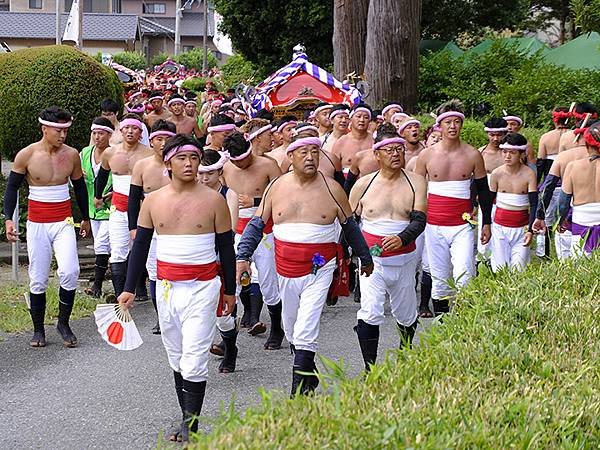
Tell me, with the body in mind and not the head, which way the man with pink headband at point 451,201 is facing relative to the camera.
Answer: toward the camera

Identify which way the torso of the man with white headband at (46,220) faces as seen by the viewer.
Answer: toward the camera

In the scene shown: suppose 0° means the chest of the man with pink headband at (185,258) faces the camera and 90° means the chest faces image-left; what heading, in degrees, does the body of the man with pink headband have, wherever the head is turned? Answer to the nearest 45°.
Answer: approximately 0°

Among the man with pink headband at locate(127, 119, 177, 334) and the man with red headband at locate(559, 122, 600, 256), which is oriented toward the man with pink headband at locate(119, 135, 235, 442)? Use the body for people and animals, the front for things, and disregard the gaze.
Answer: the man with pink headband at locate(127, 119, 177, 334)

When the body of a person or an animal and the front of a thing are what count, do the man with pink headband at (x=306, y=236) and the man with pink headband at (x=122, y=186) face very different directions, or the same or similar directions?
same or similar directions

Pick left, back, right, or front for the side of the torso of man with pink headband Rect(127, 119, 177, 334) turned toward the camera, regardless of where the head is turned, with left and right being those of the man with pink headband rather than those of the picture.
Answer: front

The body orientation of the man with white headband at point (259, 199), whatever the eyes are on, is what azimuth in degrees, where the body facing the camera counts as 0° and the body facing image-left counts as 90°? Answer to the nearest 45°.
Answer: approximately 0°

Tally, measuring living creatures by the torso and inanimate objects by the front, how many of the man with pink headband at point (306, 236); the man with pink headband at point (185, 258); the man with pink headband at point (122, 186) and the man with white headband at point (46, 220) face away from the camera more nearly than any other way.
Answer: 0

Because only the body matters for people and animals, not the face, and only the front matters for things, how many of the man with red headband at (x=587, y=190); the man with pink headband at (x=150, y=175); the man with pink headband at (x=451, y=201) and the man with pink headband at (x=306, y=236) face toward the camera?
3

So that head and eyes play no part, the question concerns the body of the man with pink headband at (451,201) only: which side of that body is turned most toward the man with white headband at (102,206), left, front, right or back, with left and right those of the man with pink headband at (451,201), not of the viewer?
right

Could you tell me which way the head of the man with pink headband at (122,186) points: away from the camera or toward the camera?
toward the camera

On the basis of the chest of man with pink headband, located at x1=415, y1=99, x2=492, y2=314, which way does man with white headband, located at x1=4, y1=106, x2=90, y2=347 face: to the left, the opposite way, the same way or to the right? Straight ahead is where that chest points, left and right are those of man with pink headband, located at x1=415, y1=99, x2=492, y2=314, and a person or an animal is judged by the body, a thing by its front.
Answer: the same way

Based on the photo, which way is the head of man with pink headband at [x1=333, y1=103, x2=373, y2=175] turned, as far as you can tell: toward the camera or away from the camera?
toward the camera

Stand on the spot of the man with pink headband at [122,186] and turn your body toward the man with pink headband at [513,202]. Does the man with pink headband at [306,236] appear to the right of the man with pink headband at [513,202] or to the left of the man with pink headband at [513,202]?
right
